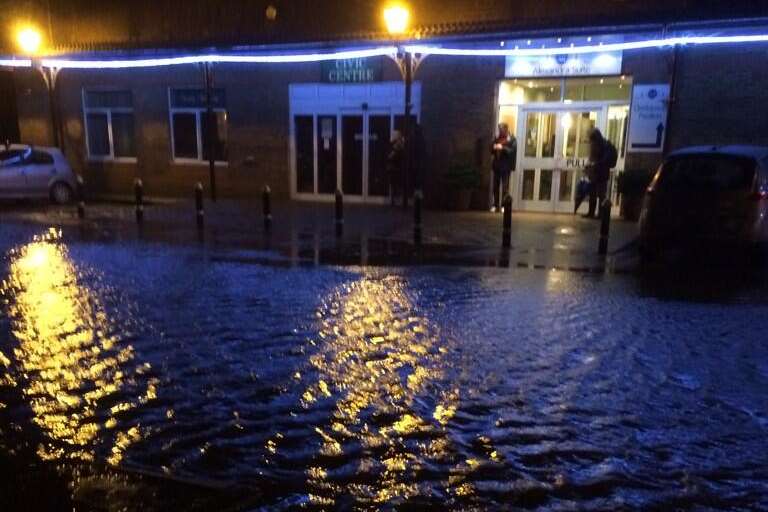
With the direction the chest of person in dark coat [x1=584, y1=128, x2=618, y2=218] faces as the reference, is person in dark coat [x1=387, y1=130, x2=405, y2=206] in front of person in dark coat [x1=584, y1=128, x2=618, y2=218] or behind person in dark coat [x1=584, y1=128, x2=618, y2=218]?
in front

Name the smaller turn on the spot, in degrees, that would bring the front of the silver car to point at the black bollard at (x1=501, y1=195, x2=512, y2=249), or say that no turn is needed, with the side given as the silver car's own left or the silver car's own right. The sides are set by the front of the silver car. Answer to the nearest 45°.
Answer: approximately 135° to the silver car's own left

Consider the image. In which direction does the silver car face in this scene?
to the viewer's left

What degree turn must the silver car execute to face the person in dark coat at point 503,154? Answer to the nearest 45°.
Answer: approximately 135° to its left

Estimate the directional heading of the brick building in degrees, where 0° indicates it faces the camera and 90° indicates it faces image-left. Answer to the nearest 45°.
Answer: approximately 0°

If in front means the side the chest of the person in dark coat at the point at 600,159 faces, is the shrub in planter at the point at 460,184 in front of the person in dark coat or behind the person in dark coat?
in front

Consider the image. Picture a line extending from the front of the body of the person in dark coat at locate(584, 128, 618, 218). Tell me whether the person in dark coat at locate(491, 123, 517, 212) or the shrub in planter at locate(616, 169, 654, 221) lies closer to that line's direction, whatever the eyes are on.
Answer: the person in dark coat

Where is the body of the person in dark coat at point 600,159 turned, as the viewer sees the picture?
to the viewer's left
